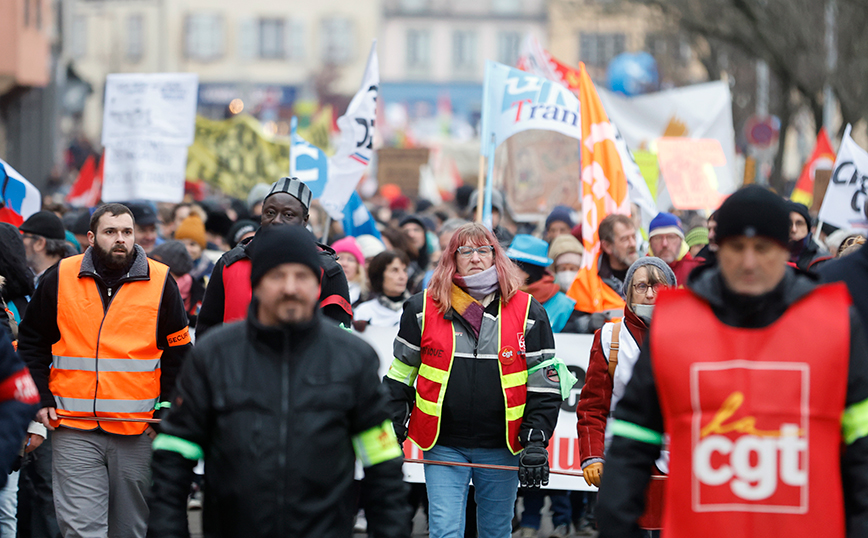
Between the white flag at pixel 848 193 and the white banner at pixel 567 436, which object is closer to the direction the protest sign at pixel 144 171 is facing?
the white banner

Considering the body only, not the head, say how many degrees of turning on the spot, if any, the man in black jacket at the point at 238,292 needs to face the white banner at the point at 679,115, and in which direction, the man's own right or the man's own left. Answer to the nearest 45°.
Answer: approximately 135° to the man's own left

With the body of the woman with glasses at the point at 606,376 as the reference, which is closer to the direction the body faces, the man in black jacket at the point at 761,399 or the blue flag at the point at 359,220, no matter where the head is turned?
the man in black jacket

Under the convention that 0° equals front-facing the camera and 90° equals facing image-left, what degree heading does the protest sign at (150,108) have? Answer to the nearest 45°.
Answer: approximately 0°

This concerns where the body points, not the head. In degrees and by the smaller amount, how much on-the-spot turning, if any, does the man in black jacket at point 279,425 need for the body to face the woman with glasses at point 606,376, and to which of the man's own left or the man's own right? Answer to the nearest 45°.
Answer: approximately 135° to the man's own left

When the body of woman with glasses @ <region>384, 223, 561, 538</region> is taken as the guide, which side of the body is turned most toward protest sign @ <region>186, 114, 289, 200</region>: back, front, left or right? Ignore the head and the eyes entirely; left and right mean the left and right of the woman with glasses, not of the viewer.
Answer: back

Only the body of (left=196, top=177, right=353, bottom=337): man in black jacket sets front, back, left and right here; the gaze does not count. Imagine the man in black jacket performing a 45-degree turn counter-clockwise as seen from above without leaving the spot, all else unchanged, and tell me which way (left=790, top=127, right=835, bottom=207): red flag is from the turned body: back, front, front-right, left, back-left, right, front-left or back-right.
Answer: left

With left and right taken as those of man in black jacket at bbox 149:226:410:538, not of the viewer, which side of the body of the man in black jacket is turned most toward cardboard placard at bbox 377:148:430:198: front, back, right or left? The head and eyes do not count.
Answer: back

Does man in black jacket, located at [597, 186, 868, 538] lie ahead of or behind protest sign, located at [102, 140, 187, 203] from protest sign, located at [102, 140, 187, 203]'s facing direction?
ahead
